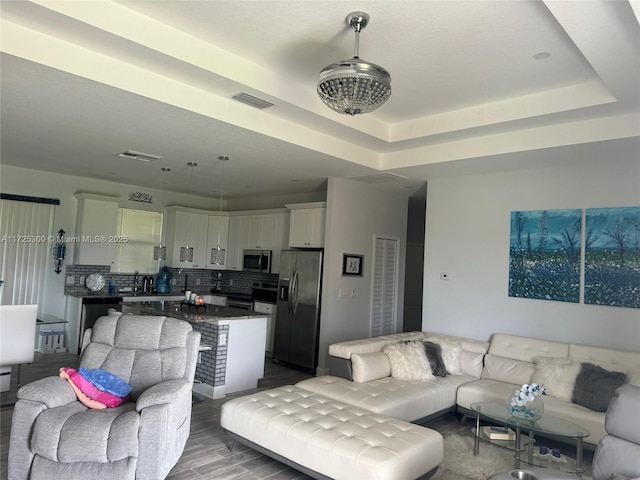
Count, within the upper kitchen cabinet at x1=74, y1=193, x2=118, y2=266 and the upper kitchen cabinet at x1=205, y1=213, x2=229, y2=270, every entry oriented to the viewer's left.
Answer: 0

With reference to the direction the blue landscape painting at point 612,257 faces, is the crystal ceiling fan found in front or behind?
in front

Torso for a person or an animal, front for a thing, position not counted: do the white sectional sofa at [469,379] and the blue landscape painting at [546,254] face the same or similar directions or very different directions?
same or similar directions

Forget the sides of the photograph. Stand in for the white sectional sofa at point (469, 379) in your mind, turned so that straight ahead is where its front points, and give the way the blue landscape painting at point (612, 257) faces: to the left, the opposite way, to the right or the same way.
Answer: the same way

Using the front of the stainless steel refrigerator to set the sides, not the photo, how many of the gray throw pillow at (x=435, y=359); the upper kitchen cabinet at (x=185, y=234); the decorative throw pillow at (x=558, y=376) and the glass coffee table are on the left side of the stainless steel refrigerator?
3

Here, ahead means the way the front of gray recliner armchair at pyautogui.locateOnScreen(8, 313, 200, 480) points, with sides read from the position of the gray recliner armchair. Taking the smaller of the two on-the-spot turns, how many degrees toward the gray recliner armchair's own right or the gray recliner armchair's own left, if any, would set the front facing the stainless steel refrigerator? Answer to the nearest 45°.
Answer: approximately 180°

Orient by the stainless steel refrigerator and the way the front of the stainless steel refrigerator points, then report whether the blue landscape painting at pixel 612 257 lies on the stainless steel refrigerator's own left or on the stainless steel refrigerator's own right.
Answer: on the stainless steel refrigerator's own left

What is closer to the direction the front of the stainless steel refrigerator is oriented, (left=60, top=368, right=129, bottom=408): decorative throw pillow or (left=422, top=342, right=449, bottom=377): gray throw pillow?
the decorative throw pillow

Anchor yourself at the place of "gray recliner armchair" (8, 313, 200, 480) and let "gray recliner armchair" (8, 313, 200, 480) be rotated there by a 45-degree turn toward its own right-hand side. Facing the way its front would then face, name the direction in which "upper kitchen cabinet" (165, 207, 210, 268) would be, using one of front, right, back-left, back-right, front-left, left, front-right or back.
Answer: right

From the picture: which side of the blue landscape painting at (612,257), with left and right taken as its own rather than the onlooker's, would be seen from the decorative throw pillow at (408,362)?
right

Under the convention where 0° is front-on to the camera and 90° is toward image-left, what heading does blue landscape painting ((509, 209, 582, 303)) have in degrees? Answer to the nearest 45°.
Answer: approximately 45°

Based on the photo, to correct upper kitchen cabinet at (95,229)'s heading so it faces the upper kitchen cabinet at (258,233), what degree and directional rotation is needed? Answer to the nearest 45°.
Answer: approximately 45° to its left

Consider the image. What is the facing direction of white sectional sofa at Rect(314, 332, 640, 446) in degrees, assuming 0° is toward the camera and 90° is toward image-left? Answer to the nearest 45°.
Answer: approximately 45°

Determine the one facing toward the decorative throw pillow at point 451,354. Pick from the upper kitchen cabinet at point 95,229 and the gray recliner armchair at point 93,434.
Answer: the upper kitchen cabinet

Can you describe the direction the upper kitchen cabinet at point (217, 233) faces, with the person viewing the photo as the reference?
facing the viewer

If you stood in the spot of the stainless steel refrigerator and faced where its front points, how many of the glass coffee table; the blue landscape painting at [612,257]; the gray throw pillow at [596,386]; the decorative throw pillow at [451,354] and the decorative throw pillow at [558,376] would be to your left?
5
